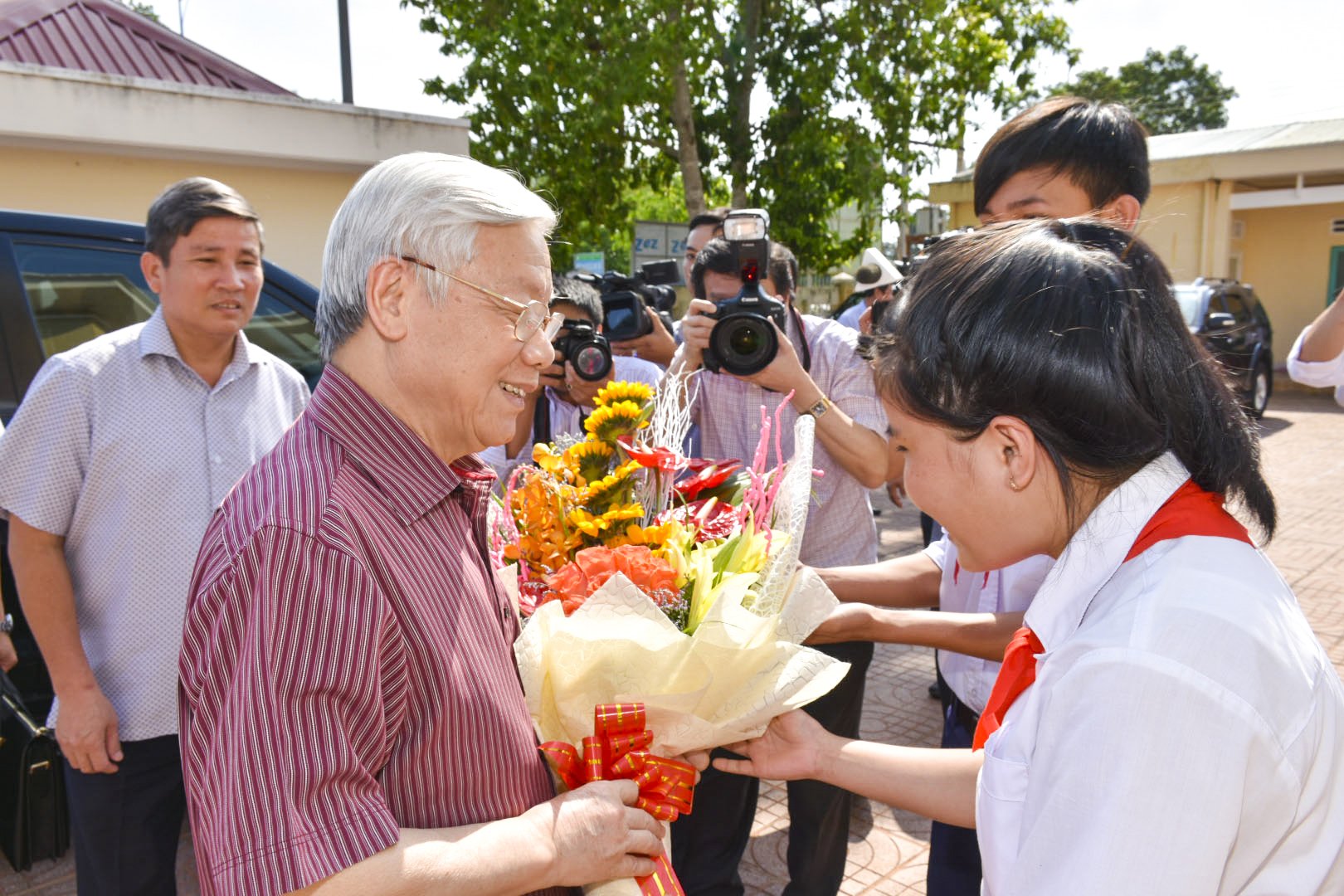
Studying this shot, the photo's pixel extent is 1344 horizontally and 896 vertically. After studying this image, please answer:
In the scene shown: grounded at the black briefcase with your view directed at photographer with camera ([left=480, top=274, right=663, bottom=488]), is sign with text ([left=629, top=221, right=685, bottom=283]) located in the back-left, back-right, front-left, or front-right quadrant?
front-left

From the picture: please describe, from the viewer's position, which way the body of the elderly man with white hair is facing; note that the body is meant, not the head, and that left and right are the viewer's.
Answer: facing to the right of the viewer

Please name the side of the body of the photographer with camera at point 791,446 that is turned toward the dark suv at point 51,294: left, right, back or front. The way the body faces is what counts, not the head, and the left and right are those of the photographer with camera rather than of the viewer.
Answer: right

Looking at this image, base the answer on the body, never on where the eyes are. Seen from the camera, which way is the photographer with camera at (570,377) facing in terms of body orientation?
toward the camera

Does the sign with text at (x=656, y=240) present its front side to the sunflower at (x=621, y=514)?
yes

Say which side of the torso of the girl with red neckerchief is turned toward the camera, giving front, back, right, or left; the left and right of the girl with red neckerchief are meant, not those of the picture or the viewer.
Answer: left

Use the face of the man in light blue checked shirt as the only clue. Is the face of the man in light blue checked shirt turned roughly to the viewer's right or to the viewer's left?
to the viewer's right

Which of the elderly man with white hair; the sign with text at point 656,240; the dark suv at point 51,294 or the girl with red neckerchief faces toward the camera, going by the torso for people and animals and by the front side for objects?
the sign with text

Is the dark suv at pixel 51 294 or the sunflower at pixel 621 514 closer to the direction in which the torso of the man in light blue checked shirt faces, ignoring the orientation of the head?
the sunflower

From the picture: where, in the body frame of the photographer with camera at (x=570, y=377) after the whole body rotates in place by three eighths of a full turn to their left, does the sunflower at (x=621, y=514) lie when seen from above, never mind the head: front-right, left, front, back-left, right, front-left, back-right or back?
back-right

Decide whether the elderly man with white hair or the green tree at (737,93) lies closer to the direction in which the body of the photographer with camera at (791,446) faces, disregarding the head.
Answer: the elderly man with white hair

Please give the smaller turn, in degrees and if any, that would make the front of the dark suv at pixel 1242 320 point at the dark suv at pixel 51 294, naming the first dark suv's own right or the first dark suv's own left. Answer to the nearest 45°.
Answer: approximately 45° to the first dark suv's own left

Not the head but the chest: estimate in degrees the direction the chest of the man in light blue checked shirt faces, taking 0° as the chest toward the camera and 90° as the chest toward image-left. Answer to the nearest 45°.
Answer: approximately 315°

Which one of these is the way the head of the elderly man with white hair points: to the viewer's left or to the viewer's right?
to the viewer's right
